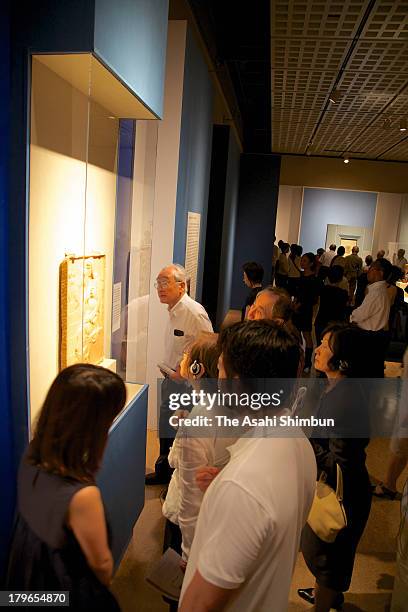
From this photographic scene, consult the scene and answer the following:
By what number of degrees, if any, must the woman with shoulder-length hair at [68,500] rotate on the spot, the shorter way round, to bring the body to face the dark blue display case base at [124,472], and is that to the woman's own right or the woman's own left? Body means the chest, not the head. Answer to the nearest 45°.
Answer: approximately 45° to the woman's own left

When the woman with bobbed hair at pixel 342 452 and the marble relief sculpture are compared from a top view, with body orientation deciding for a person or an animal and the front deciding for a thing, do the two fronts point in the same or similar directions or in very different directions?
very different directions

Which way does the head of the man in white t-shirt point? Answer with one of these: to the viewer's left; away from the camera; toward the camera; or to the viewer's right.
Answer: away from the camera

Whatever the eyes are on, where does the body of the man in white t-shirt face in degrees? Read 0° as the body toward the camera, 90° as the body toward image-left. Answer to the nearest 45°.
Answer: approximately 135°

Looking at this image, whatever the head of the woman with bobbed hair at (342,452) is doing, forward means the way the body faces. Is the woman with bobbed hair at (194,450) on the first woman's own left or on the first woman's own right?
on the first woman's own left

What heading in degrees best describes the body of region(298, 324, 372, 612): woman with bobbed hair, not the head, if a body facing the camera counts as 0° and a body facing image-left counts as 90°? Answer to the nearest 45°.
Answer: approximately 90°

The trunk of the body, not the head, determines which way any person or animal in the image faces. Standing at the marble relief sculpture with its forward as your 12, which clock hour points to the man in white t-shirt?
The man in white t-shirt is roughly at 1 o'clock from the marble relief sculpture.

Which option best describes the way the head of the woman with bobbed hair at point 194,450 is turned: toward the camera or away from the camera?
away from the camera

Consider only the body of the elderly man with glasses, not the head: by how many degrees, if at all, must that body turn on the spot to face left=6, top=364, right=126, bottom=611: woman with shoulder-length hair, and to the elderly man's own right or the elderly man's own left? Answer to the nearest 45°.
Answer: approximately 45° to the elderly man's own left

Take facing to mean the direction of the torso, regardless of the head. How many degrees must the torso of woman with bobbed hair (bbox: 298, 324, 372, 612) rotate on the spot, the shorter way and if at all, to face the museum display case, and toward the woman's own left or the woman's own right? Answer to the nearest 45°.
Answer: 0° — they already face it
